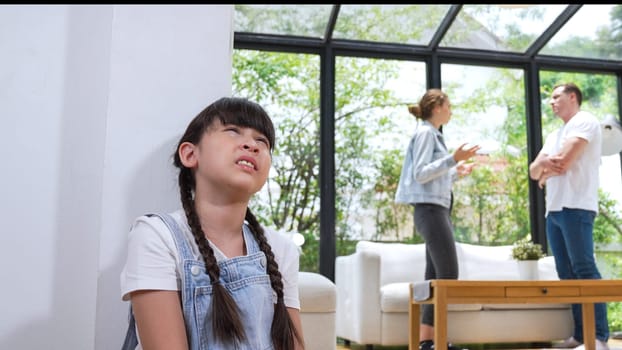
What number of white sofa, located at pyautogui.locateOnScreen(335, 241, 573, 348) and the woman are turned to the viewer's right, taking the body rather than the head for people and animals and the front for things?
1

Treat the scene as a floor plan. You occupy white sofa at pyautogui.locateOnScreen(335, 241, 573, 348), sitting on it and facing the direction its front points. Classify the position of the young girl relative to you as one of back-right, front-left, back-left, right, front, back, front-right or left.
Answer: front

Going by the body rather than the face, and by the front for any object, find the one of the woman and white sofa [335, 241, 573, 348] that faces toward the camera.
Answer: the white sofa

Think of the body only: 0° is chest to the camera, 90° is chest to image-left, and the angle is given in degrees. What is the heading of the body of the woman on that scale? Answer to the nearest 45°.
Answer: approximately 270°

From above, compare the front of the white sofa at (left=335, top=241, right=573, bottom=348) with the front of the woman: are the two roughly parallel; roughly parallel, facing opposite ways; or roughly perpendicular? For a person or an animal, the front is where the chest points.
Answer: roughly perpendicular

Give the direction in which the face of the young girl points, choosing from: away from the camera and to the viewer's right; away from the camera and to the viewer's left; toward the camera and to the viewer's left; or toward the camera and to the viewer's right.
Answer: toward the camera and to the viewer's right

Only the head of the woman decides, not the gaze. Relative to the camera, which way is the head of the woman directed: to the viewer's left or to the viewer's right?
to the viewer's right

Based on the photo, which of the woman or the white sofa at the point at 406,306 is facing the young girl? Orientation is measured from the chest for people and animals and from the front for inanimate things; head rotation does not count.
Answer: the white sofa

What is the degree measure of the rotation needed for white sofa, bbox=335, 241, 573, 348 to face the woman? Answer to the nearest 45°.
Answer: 0° — it already faces them

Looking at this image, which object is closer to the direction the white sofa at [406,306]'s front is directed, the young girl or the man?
the young girl

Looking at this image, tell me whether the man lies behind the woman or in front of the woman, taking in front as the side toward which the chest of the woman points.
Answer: in front

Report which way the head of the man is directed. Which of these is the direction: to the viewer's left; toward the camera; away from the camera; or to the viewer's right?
to the viewer's left

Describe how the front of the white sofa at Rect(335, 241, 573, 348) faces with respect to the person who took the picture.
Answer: facing the viewer

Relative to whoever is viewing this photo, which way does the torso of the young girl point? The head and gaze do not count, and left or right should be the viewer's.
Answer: facing the viewer and to the right of the viewer

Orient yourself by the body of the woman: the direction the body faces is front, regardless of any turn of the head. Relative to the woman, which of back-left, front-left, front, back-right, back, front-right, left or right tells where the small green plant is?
front-left
